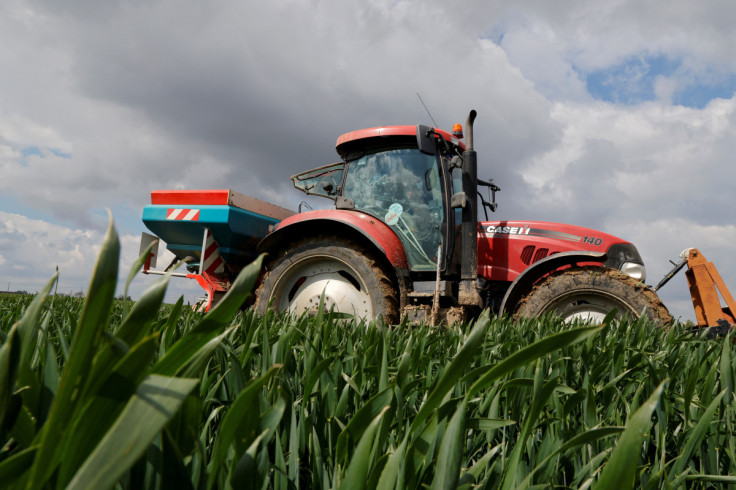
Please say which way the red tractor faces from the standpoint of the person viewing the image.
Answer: facing to the right of the viewer
